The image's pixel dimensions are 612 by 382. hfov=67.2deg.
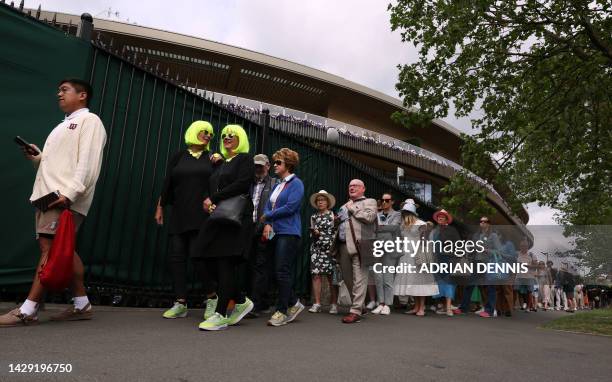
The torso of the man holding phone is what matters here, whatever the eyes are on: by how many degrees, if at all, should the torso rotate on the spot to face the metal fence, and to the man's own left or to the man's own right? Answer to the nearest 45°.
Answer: approximately 180°

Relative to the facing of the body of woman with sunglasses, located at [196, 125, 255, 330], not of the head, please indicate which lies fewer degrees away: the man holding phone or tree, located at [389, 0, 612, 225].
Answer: the man holding phone

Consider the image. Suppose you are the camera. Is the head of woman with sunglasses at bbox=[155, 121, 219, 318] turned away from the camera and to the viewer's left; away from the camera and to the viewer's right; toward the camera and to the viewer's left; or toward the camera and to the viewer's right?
toward the camera and to the viewer's right

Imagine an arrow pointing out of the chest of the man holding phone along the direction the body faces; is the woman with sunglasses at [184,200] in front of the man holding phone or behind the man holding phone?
behind

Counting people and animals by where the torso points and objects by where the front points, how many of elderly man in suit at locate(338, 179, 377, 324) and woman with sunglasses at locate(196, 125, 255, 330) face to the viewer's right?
0

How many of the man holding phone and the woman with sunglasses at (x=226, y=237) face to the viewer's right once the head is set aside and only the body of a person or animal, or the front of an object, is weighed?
0

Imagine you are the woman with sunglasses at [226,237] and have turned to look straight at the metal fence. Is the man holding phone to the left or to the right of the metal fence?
left

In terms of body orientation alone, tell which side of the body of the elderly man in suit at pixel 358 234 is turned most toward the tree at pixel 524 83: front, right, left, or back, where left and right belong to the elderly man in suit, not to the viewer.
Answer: back

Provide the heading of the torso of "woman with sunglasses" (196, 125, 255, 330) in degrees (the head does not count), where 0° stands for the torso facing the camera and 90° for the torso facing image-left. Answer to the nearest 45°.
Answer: approximately 45°
